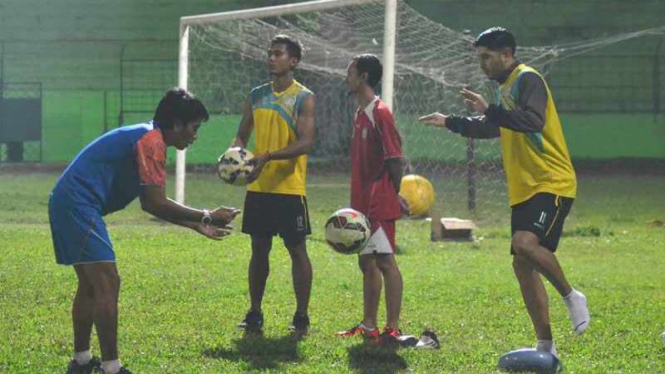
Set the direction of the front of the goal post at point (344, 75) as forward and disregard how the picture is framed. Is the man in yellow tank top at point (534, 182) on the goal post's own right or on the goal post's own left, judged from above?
on the goal post's own left

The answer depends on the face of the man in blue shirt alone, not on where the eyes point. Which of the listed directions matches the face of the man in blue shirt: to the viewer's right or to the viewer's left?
to the viewer's right

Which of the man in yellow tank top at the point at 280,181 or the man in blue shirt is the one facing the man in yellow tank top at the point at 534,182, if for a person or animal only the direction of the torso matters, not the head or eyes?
the man in blue shirt

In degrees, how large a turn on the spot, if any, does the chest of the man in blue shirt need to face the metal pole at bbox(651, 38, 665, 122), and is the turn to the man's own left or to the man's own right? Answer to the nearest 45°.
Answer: approximately 45° to the man's own left

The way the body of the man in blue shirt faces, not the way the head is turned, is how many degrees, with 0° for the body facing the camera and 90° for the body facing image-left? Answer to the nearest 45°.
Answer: approximately 270°

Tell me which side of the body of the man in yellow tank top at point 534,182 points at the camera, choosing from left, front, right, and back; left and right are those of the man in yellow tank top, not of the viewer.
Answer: left

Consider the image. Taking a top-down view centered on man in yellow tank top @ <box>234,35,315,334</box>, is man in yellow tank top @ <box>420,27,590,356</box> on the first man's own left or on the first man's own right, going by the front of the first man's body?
on the first man's own left

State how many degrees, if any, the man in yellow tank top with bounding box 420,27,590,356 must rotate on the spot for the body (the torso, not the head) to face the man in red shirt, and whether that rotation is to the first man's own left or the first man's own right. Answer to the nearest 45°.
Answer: approximately 45° to the first man's own right
